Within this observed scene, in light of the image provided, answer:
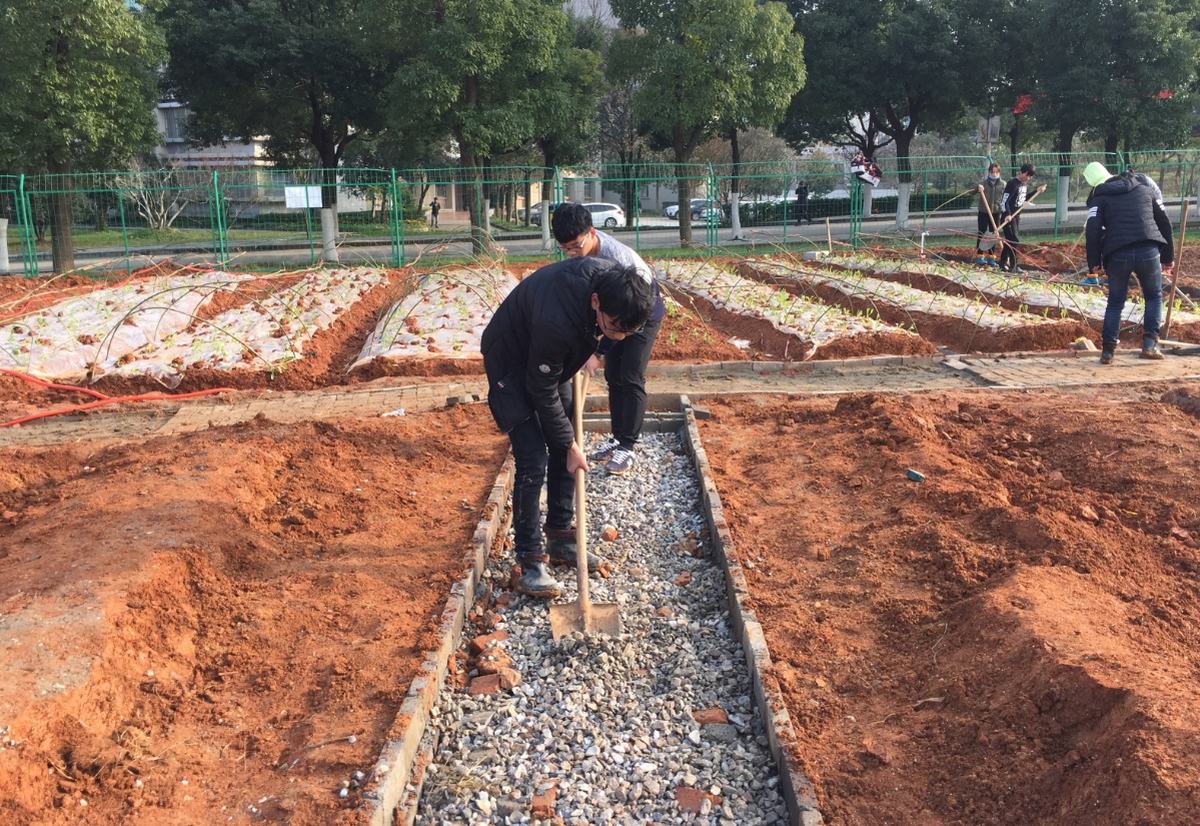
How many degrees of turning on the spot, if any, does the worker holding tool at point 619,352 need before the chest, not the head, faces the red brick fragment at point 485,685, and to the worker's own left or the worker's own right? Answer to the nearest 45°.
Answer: approximately 45° to the worker's own left

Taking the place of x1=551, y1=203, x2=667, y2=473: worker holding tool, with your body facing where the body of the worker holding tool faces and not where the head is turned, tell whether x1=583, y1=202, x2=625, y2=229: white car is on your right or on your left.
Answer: on your right

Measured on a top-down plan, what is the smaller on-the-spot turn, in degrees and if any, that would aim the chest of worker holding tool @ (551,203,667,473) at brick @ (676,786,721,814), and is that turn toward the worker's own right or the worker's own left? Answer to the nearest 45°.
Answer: approximately 45° to the worker's own left

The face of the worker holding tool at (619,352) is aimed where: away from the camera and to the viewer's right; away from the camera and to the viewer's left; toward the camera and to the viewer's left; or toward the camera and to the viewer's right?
toward the camera and to the viewer's left

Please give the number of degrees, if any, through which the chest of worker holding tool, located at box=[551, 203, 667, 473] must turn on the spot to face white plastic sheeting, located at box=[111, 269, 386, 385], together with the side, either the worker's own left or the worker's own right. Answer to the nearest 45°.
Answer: approximately 90° to the worker's own right

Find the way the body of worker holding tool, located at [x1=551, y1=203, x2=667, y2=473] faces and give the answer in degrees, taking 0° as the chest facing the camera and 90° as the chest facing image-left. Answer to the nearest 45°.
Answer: approximately 45°

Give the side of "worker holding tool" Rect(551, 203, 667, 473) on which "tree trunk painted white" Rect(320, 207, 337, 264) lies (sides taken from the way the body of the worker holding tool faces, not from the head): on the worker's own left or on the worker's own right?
on the worker's own right

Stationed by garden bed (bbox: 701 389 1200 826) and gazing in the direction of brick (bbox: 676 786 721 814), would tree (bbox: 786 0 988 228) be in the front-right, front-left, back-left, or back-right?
back-right

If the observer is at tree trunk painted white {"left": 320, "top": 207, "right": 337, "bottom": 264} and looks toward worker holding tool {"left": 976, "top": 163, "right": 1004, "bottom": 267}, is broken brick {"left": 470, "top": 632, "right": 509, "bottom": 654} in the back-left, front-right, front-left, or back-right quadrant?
front-right

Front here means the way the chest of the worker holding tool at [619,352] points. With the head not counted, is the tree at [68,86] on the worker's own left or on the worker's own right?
on the worker's own right

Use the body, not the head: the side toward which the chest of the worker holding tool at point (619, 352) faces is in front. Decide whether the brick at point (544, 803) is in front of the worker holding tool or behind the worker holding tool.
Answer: in front

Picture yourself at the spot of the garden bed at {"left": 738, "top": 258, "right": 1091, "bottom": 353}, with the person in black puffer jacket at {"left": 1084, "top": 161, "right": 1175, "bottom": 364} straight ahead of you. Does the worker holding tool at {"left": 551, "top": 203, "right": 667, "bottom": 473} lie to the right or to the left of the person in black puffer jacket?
right

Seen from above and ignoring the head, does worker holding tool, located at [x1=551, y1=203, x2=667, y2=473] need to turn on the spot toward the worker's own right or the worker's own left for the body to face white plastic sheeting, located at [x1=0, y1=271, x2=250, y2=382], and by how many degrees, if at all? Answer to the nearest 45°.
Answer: approximately 90° to the worker's own right

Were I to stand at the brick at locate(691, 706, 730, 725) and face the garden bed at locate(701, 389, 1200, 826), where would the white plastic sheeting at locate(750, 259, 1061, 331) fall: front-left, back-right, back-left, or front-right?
front-left
